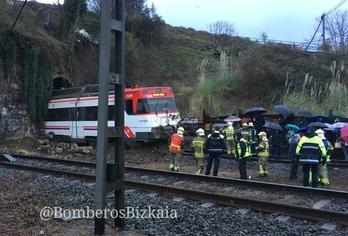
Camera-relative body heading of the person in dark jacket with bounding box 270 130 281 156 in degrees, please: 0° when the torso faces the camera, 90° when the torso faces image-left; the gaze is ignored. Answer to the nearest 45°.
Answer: approximately 180°

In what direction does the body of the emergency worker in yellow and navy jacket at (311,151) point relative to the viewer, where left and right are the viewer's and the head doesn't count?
facing away from the viewer

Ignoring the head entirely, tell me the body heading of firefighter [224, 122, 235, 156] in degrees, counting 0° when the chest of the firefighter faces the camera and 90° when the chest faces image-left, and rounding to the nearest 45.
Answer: approximately 180°

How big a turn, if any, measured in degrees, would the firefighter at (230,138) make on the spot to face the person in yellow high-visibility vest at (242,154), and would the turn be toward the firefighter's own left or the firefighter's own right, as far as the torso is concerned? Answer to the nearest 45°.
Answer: approximately 180°

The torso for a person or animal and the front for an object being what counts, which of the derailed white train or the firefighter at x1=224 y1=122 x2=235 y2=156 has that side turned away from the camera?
the firefighter

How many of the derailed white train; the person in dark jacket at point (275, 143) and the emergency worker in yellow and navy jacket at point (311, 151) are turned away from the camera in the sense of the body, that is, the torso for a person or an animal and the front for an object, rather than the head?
2

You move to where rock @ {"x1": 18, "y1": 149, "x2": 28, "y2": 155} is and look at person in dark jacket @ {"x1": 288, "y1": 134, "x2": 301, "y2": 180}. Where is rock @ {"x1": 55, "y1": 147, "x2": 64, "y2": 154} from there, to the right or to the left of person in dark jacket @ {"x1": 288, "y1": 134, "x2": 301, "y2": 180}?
left

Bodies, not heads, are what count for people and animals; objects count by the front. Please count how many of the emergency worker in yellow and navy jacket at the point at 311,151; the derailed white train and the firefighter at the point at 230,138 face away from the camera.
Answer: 2

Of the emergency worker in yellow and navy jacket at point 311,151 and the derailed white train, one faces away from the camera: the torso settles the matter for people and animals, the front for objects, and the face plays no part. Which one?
the emergency worker in yellow and navy jacket

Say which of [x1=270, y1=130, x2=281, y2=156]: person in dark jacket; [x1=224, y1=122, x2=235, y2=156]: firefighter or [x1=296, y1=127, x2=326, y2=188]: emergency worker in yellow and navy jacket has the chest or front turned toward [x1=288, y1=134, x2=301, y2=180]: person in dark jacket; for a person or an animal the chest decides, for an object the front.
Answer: [x1=296, y1=127, x2=326, y2=188]: emergency worker in yellow and navy jacket

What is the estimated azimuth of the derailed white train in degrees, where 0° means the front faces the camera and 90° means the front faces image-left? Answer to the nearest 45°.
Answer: approximately 315°

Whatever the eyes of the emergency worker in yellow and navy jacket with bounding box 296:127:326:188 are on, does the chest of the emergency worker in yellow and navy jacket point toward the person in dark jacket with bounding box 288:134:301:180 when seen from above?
yes
